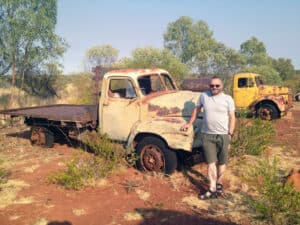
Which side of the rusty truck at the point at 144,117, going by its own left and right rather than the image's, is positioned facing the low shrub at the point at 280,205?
front

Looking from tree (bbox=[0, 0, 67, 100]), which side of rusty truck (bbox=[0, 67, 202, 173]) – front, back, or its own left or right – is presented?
back

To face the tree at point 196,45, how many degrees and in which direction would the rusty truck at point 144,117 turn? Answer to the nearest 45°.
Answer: approximately 135° to its left

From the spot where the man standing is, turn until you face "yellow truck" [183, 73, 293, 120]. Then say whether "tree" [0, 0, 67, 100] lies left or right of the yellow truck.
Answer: left

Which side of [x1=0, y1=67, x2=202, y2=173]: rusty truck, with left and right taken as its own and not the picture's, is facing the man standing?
front

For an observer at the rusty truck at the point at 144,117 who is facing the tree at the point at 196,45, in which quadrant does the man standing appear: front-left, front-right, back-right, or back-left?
back-right

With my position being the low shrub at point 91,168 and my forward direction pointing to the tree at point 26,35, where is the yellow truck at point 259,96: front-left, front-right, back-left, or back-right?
front-right

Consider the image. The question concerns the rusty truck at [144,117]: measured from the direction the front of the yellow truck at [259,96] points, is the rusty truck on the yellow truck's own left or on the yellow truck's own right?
on the yellow truck's own right

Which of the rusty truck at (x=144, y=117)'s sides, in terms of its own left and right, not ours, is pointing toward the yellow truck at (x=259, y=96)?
left

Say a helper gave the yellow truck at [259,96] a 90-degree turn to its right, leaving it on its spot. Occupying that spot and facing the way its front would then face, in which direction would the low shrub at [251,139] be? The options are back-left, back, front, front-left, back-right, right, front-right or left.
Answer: front

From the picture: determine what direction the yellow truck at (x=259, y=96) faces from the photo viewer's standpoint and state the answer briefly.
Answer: facing to the right of the viewer

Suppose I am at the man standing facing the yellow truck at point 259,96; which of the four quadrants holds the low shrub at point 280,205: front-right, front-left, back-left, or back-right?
back-right

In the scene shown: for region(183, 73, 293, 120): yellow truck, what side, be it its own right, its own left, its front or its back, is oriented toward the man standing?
right

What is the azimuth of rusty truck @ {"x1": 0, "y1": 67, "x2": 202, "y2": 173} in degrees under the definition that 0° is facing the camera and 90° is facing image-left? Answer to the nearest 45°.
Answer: approximately 315°

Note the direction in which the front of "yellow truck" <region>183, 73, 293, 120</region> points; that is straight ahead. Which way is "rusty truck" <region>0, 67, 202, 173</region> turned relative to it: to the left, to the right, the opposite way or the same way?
the same way

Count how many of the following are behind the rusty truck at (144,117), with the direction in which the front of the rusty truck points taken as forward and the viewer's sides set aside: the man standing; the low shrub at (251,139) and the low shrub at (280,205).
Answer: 0

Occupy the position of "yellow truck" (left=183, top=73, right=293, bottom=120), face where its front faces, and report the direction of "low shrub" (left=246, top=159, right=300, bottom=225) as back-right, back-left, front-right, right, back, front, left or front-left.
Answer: right
